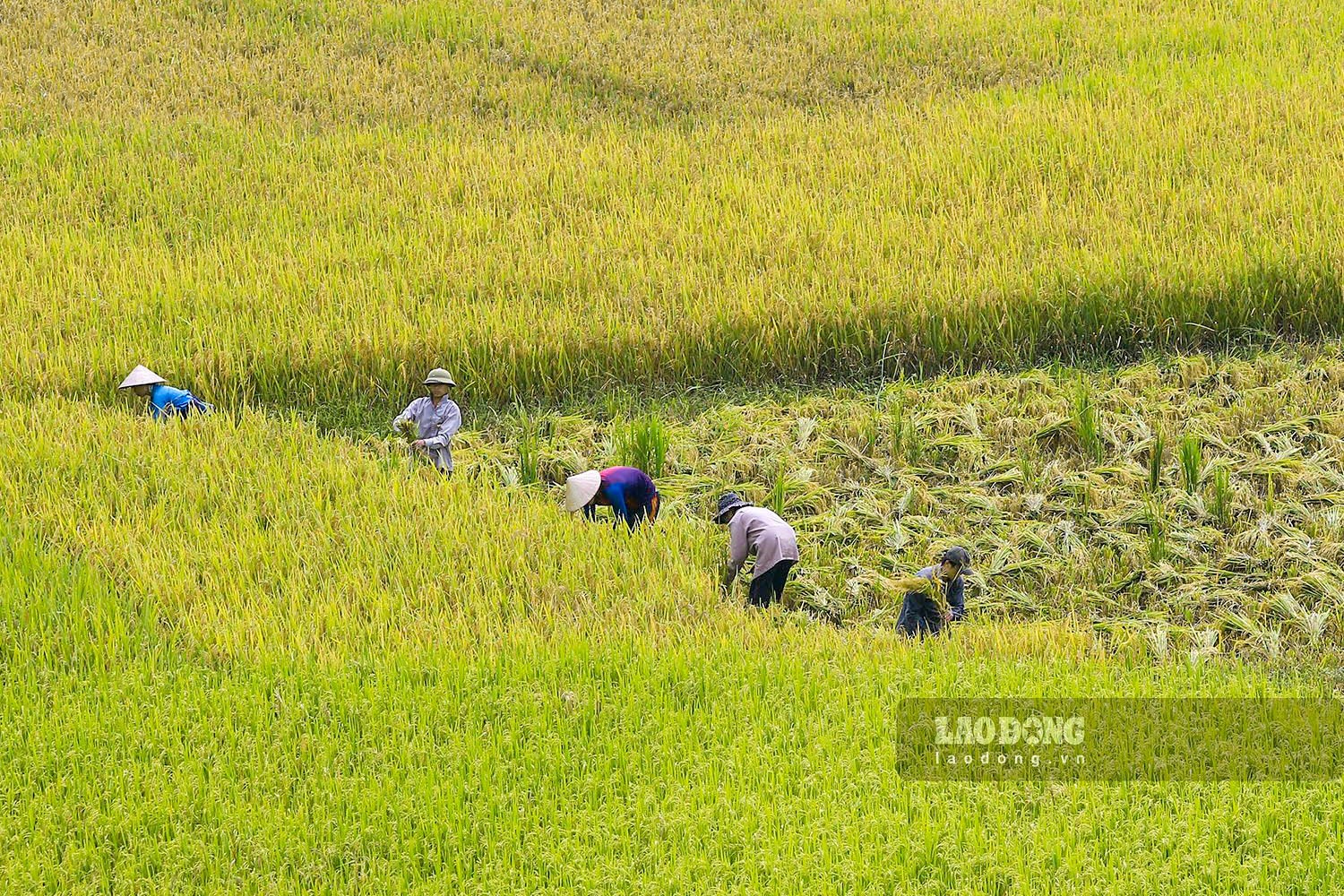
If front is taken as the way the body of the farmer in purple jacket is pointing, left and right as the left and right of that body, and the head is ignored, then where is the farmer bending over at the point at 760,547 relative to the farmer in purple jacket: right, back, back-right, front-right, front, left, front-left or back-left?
back-left

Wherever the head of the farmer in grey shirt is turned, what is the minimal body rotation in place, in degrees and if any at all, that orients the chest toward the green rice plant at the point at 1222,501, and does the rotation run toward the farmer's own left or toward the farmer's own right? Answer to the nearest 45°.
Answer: approximately 90° to the farmer's own left

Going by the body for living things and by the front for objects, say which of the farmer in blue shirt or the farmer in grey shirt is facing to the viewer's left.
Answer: the farmer in blue shirt

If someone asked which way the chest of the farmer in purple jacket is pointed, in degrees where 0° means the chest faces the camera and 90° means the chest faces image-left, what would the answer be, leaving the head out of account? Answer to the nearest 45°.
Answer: approximately 90°

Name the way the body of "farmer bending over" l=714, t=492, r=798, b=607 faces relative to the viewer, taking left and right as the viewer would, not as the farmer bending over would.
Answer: facing to the left of the viewer

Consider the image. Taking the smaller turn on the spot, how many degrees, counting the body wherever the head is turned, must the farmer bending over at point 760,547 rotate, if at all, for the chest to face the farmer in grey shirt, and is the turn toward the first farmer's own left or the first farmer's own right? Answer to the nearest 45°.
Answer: approximately 45° to the first farmer's own right

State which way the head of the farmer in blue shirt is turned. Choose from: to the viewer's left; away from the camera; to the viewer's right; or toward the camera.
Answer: to the viewer's left

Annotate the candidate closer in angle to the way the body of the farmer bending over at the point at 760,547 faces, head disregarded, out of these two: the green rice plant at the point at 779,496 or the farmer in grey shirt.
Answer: the farmer in grey shirt

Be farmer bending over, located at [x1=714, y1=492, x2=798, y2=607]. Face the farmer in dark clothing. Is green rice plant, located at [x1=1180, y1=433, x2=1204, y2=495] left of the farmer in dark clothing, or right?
left

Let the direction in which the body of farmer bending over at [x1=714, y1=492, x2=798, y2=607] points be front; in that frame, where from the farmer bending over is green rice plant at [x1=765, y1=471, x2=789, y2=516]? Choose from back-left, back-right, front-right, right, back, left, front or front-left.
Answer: right

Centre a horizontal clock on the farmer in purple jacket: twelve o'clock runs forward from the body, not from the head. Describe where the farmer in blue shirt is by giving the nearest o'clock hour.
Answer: The farmer in blue shirt is roughly at 1 o'clock from the farmer in purple jacket.

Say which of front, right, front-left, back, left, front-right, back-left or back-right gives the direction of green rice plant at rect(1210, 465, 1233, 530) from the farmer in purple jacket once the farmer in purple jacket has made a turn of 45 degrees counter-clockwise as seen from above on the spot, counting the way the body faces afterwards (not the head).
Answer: back-left

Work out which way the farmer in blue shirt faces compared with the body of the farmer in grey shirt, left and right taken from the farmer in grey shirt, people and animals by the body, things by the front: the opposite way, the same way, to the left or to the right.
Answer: to the right

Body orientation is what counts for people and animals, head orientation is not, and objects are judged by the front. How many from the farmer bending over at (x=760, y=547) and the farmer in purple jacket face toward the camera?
0

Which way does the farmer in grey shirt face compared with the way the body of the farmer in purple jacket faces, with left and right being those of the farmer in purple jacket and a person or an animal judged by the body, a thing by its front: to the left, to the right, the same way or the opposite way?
to the left

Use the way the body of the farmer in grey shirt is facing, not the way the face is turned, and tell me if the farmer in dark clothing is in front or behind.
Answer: in front

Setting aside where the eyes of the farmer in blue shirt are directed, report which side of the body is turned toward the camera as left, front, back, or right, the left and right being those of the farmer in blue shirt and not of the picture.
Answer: left
